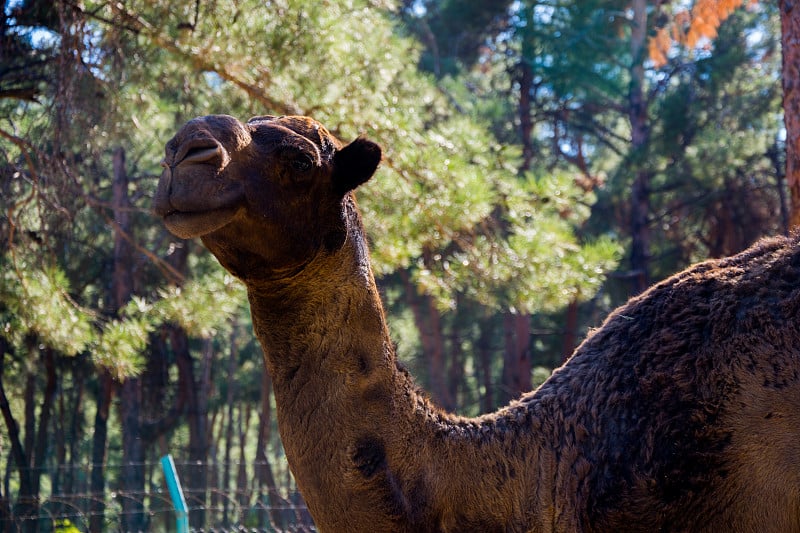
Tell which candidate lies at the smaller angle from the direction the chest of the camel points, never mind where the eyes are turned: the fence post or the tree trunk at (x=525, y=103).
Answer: the fence post

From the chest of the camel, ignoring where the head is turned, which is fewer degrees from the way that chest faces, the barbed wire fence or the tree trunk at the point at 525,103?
the barbed wire fence

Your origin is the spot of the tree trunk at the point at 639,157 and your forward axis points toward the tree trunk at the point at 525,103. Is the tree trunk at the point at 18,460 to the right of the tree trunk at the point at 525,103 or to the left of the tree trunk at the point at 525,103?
left

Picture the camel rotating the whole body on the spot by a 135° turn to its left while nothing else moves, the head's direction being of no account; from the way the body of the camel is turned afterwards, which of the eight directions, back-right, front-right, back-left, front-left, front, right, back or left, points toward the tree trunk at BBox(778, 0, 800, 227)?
left

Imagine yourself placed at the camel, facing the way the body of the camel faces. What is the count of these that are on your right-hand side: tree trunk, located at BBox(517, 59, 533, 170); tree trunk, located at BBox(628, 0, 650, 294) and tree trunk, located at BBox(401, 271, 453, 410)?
3

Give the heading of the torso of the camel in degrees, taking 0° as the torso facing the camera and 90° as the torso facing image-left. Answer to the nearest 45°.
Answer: approximately 90°

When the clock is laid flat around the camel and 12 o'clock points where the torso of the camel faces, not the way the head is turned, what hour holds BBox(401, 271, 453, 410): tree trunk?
The tree trunk is roughly at 3 o'clock from the camel.

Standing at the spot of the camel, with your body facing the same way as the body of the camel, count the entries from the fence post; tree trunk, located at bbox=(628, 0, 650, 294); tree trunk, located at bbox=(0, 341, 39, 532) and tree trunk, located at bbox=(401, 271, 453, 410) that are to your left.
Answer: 0

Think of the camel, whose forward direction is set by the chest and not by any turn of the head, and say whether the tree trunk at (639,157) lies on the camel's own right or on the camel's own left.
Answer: on the camel's own right

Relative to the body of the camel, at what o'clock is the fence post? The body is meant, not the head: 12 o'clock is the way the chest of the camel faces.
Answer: The fence post is roughly at 2 o'clock from the camel.

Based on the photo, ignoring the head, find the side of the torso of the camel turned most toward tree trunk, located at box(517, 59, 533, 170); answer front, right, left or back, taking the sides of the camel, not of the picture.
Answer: right

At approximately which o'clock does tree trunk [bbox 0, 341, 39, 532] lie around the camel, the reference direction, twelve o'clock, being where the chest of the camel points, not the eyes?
The tree trunk is roughly at 2 o'clock from the camel.

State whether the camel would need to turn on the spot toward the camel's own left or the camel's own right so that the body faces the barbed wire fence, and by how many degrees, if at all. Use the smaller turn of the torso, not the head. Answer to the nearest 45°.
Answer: approximately 45° to the camel's own right
